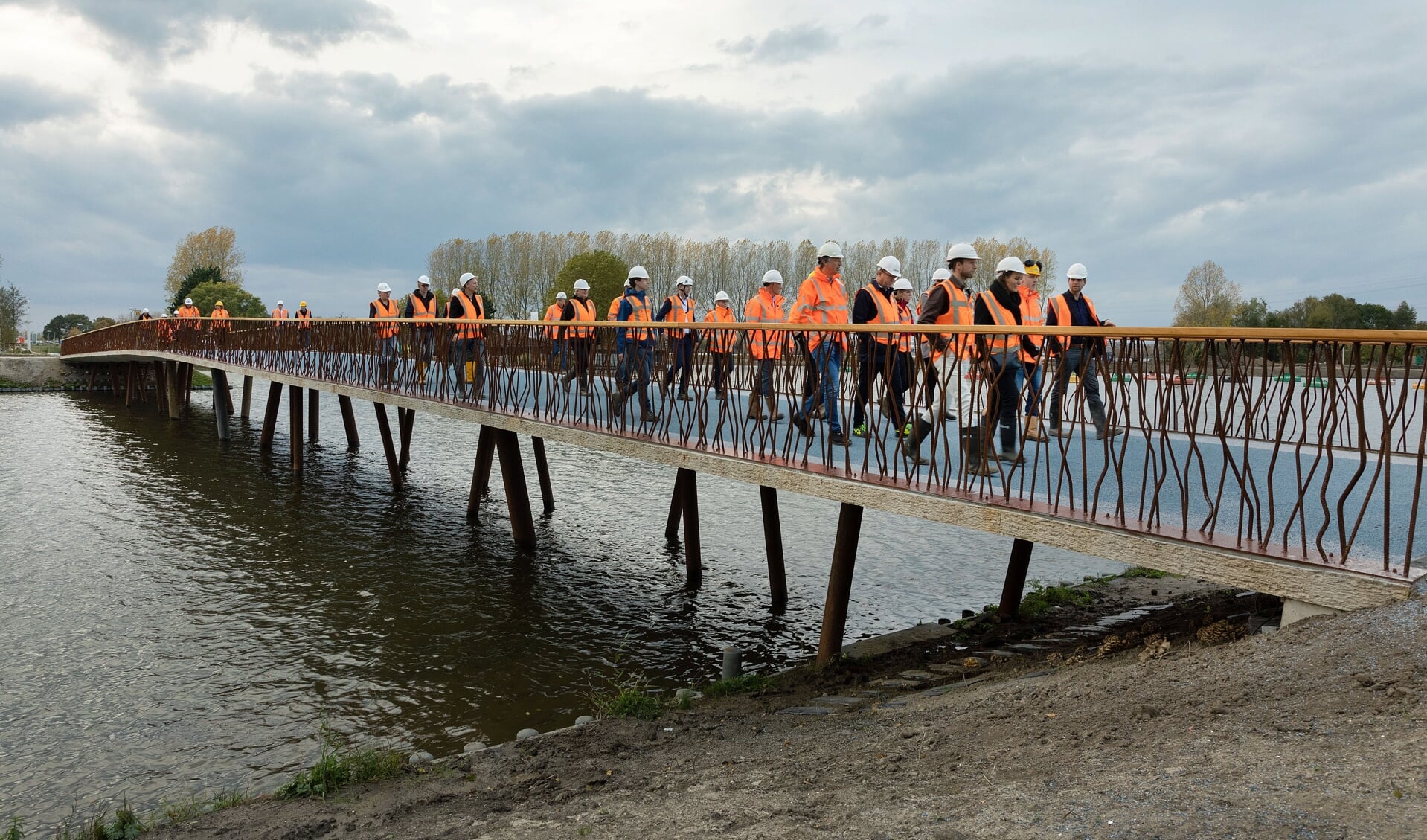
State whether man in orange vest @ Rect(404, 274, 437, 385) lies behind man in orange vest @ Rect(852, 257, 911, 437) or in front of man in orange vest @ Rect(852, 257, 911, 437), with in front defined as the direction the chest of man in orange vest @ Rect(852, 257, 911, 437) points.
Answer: behind

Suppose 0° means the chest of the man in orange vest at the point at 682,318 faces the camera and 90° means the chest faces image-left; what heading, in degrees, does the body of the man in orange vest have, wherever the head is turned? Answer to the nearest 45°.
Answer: approximately 315°

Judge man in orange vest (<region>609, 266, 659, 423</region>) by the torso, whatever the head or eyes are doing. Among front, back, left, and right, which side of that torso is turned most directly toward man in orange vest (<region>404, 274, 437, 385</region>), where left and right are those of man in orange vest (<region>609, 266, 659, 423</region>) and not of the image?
back

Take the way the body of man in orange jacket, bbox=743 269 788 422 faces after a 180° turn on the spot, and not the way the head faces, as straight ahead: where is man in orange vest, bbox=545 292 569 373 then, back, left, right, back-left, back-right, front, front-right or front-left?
front

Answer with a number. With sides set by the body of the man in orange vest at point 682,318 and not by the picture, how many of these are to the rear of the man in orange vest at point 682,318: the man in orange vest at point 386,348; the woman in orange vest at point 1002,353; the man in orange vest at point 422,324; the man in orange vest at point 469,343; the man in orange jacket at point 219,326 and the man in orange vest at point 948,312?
4

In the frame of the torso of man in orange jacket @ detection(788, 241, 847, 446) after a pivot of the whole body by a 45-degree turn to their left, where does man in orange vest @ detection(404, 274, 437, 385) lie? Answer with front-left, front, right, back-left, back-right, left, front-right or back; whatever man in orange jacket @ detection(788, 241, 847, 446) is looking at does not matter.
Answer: back-left

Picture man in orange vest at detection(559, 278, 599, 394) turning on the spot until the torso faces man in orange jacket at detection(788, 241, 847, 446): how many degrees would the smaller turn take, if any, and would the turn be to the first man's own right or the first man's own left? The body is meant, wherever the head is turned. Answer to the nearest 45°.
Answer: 0° — they already face them
